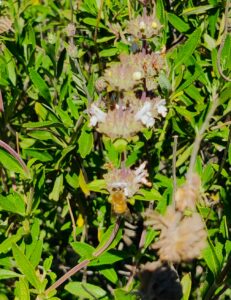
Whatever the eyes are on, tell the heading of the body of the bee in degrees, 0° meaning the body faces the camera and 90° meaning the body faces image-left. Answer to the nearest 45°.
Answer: approximately 180°
